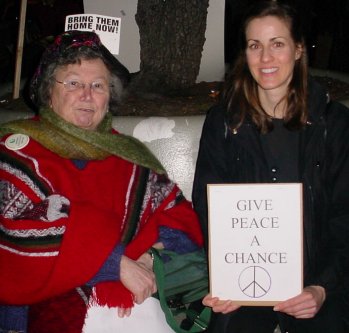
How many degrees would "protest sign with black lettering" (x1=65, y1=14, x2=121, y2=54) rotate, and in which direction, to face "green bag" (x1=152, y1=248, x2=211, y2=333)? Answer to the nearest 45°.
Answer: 0° — it already faces it

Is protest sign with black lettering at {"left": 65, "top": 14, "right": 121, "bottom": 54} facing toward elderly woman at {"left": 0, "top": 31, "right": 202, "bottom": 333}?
yes

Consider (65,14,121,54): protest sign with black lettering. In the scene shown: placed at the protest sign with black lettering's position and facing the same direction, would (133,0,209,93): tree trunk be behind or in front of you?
behind

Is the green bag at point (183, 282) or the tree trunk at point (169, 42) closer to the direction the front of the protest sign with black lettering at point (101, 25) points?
the green bag

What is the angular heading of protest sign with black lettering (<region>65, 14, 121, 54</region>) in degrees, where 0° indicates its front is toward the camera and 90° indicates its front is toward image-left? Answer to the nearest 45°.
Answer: approximately 0°
